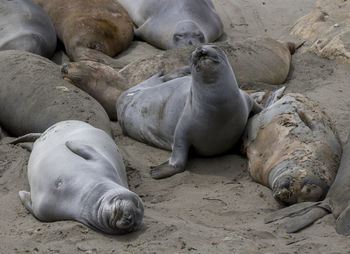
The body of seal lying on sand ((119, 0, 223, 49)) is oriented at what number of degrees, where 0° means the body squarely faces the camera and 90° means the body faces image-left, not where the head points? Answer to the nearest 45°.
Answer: approximately 0°

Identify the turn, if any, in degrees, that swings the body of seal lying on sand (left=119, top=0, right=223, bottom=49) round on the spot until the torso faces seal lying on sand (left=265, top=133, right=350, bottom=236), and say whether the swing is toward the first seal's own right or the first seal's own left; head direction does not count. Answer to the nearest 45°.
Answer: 0° — it already faces it

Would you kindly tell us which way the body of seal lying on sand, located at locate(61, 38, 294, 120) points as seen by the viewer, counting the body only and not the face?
to the viewer's left

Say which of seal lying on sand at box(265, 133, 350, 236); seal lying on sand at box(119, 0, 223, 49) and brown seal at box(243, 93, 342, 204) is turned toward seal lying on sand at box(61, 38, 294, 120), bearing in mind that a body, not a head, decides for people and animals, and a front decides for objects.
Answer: seal lying on sand at box(119, 0, 223, 49)

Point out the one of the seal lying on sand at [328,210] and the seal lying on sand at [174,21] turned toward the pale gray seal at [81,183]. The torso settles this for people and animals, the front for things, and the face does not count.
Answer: the seal lying on sand at [174,21]

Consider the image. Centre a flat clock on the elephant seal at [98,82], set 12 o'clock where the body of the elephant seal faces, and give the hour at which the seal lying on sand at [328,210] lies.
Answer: The seal lying on sand is roughly at 8 o'clock from the elephant seal.

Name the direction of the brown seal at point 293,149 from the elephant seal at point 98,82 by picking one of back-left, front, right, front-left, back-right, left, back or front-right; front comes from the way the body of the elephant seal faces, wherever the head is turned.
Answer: back-left

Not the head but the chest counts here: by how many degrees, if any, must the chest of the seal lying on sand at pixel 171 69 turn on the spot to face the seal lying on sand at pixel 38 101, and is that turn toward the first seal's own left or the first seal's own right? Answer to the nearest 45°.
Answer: approximately 45° to the first seal's own left

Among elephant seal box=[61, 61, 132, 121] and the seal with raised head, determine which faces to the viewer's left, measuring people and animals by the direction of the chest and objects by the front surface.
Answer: the elephant seal

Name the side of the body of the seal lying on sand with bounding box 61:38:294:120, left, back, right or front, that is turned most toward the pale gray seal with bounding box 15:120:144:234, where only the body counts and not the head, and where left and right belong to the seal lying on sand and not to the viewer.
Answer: left

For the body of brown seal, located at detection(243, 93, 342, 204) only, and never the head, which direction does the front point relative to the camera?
toward the camera
